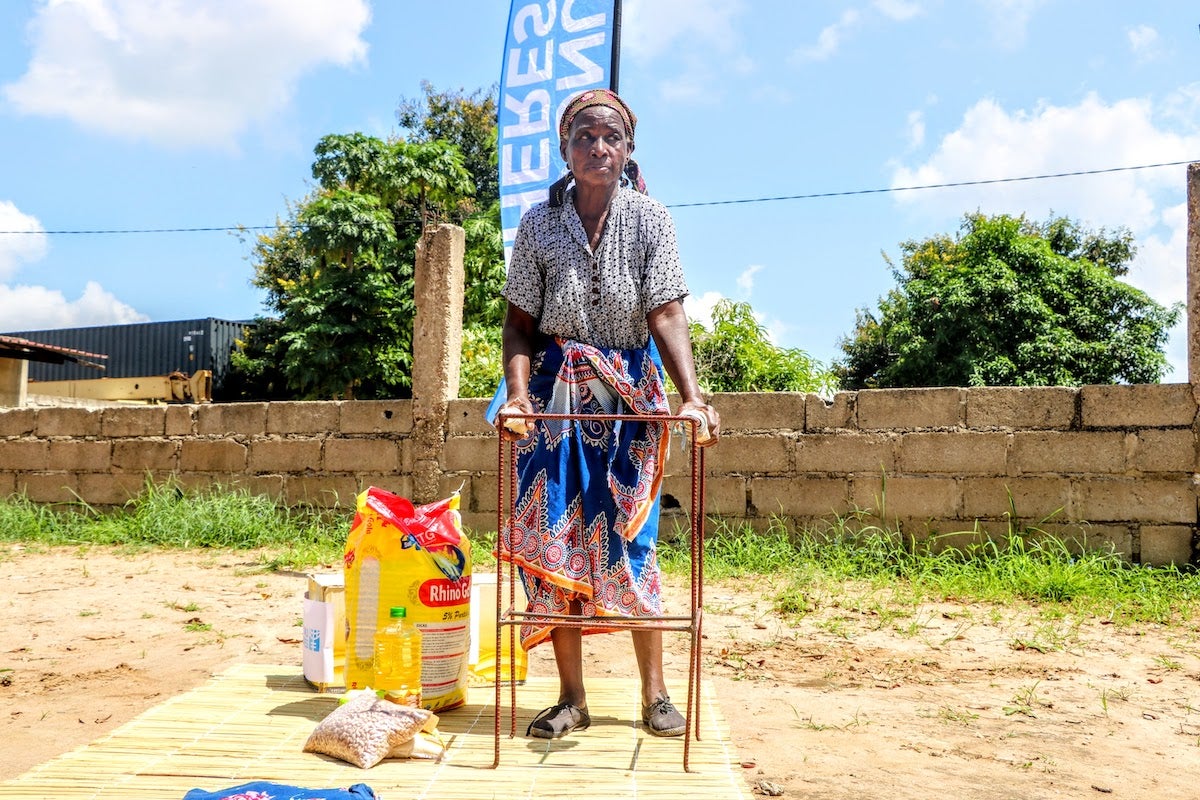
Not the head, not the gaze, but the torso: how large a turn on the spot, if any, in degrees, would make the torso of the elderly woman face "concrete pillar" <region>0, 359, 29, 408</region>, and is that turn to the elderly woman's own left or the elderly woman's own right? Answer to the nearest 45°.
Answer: approximately 135° to the elderly woman's own right

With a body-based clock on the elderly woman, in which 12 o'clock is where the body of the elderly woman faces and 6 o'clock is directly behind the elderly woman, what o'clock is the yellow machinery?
The yellow machinery is roughly at 5 o'clock from the elderly woman.

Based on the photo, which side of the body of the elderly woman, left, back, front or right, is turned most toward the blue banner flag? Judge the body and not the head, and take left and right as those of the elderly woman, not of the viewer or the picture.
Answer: back

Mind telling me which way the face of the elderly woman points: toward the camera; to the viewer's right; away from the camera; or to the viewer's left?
toward the camera

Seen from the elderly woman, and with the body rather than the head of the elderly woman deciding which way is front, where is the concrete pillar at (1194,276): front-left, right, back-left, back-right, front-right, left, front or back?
back-left

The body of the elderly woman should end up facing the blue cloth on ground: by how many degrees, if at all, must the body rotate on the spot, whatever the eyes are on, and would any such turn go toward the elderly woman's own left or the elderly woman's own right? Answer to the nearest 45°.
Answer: approximately 45° to the elderly woman's own right

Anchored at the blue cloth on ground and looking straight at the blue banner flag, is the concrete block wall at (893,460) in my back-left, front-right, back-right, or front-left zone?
front-right

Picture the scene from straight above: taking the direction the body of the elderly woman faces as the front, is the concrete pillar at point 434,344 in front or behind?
behind

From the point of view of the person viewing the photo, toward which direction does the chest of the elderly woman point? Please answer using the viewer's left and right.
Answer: facing the viewer

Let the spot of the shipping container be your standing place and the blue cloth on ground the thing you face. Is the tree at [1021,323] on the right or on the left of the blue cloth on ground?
left

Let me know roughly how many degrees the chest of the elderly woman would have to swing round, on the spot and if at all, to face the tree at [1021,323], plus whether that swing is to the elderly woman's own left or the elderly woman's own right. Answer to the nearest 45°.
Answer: approximately 135° to the elderly woman's own left

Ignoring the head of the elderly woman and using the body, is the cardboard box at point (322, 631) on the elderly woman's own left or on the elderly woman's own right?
on the elderly woman's own right

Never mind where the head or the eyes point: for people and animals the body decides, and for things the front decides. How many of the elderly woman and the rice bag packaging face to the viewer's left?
0
